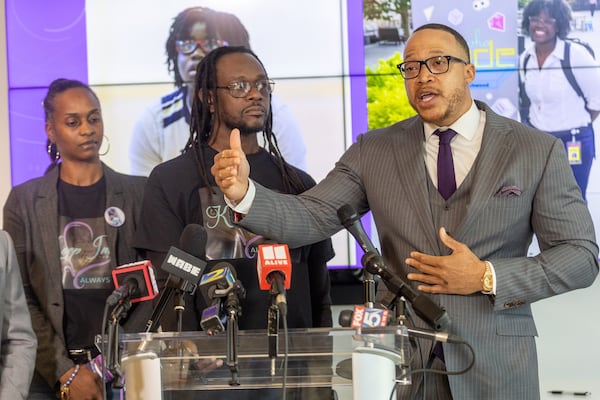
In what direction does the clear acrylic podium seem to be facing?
toward the camera

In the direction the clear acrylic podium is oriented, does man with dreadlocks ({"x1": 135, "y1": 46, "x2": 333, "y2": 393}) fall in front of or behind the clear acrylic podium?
behind

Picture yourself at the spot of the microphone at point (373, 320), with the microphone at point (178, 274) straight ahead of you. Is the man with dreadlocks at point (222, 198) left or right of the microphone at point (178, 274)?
right

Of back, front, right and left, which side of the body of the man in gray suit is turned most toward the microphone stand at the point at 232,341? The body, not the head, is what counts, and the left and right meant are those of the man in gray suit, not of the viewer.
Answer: front

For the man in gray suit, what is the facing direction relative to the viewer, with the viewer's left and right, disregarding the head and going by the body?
facing the viewer and to the left of the viewer

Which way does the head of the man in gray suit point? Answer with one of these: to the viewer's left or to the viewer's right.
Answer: to the viewer's left

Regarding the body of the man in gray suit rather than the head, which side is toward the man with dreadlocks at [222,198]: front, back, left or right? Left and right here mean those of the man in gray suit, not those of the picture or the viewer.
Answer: right
